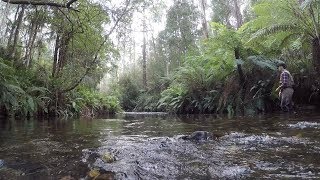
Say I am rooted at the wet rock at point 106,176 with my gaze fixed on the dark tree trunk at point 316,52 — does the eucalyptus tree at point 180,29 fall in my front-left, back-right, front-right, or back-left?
front-left

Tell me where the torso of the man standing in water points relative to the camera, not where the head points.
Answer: to the viewer's left

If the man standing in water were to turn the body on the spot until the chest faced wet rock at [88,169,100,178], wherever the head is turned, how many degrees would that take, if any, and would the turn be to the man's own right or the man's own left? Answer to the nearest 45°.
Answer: approximately 90° to the man's own left

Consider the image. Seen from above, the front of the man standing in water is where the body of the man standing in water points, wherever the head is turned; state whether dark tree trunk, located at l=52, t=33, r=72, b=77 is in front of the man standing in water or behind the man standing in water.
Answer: in front

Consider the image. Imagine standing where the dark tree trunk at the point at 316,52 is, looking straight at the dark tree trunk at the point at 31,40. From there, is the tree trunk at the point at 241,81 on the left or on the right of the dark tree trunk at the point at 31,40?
right

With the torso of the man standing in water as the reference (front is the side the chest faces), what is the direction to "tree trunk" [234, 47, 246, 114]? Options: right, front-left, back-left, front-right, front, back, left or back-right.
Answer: front-right

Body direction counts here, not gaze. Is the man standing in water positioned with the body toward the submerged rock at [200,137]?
no

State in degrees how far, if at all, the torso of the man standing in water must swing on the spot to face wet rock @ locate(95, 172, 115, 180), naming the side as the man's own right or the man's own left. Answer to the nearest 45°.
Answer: approximately 90° to the man's own left

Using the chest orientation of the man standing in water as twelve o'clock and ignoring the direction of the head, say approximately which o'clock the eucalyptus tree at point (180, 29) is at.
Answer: The eucalyptus tree is roughly at 2 o'clock from the man standing in water.

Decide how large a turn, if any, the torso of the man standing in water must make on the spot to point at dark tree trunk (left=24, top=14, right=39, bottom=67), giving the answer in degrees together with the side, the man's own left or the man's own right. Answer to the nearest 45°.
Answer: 0° — they already face it

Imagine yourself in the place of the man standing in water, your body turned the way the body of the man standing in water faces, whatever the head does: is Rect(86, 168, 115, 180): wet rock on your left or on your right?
on your left

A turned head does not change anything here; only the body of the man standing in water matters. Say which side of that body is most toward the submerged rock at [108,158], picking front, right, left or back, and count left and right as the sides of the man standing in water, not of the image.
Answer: left
